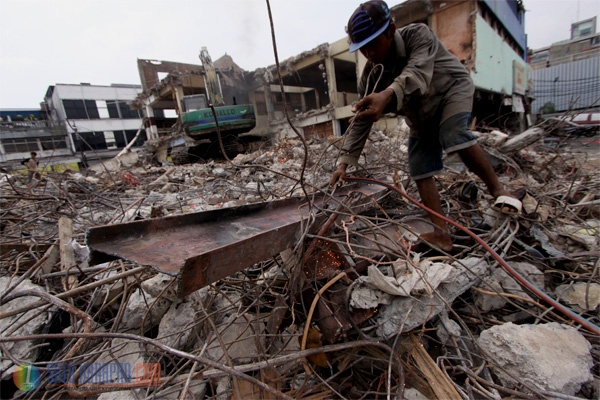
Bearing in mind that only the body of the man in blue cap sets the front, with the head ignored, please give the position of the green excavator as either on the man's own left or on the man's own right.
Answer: on the man's own right

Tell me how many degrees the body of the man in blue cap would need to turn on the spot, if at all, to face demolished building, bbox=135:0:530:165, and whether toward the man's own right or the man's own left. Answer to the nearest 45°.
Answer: approximately 135° to the man's own right

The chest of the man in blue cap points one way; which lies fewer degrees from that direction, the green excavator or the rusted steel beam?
the rusted steel beam

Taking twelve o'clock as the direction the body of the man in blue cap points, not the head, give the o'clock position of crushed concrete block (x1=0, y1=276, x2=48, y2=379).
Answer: The crushed concrete block is roughly at 12 o'clock from the man in blue cap.

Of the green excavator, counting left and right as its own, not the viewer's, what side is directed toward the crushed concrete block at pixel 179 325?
back

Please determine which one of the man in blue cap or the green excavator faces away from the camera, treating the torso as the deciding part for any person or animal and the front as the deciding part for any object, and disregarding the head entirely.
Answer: the green excavator

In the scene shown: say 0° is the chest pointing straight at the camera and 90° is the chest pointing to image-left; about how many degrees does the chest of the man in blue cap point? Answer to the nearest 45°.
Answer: approximately 45°

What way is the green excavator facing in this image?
away from the camera

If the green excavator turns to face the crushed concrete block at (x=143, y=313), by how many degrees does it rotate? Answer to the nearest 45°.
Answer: approximately 180°

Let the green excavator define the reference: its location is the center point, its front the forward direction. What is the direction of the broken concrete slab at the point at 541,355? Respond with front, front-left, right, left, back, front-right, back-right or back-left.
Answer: back
